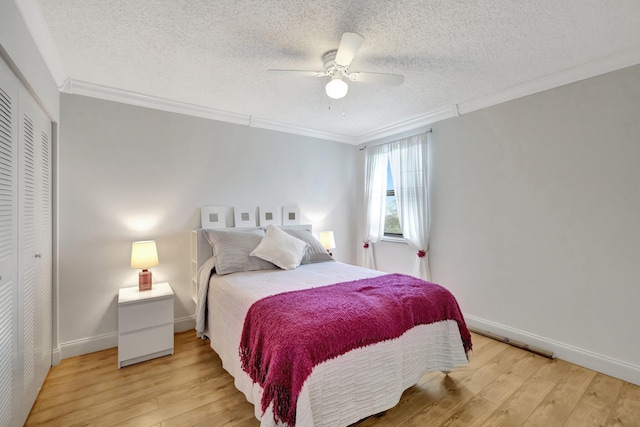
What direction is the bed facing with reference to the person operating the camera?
facing the viewer and to the right of the viewer

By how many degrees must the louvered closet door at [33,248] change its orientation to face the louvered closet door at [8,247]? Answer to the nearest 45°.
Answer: approximately 90° to its right

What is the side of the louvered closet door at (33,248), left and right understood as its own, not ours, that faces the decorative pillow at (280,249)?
front

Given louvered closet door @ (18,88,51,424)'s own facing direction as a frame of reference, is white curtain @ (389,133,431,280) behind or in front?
in front

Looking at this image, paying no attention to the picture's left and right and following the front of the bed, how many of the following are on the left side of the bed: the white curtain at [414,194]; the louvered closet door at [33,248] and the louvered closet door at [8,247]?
1

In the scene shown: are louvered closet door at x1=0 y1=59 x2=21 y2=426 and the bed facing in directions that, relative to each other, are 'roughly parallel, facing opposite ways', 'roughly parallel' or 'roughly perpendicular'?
roughly perpendicular

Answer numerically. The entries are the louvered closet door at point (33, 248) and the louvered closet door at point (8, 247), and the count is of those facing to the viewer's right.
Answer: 2

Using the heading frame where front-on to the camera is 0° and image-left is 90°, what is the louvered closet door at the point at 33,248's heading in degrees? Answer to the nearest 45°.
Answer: approximately 270°

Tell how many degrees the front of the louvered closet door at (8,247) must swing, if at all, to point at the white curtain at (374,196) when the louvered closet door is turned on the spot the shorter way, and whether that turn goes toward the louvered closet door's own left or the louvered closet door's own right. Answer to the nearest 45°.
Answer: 0° — it already faces it

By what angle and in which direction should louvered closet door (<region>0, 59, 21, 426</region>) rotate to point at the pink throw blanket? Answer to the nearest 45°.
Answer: approximately 45° to its right

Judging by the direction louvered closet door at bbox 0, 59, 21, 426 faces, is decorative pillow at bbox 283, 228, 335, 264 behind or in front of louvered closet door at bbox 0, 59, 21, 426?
in front

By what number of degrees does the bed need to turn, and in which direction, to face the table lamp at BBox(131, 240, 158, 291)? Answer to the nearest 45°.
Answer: approximately 135° to its right

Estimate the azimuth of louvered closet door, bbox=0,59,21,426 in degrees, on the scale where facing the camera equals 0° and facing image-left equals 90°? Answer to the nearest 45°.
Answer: approximately 270°

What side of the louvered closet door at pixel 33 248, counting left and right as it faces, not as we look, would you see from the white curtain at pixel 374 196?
front

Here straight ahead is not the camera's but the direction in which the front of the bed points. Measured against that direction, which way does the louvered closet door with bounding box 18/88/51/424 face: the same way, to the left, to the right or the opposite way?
to the left
